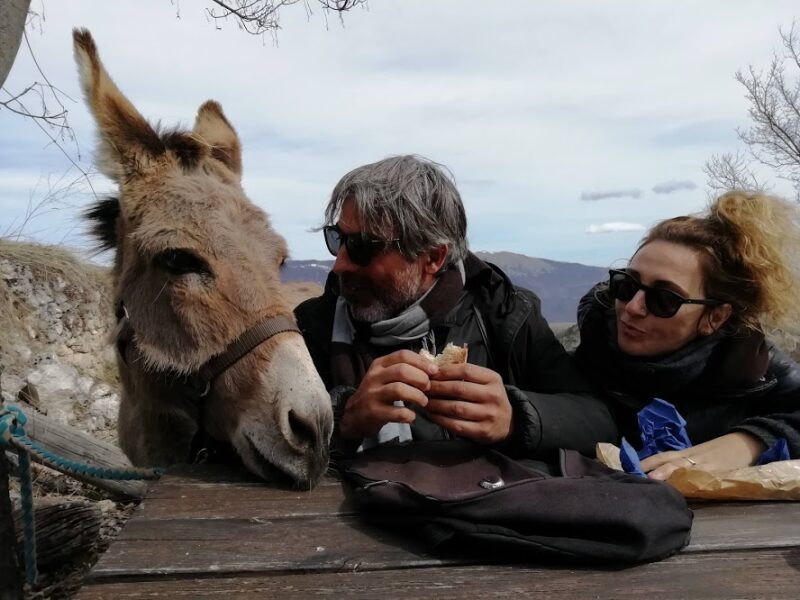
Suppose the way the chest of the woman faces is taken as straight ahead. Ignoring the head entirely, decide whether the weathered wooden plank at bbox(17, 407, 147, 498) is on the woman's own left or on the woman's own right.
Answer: on the woman's own right

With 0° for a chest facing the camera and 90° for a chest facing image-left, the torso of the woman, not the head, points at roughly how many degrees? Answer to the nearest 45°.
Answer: approximately 45°

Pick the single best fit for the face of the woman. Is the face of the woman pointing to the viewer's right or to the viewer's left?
to the viewer's left

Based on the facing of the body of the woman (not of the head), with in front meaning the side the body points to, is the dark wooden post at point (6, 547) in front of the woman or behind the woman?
in front

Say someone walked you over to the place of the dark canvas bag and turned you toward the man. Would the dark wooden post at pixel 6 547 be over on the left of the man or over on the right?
left

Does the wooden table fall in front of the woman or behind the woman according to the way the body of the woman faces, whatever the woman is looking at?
in front

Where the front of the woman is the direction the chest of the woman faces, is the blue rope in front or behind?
in front
